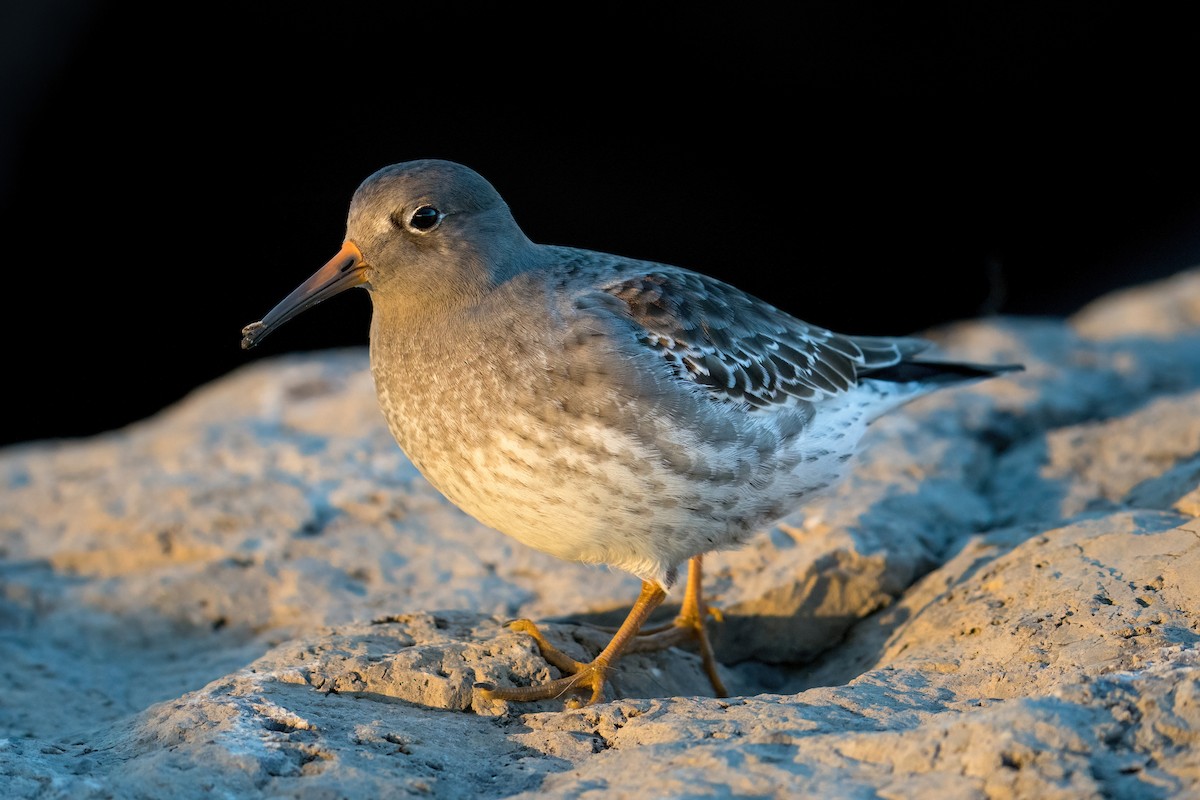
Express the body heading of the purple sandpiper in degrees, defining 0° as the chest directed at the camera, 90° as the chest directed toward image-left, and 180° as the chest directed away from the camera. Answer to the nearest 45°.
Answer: approximately 90°
